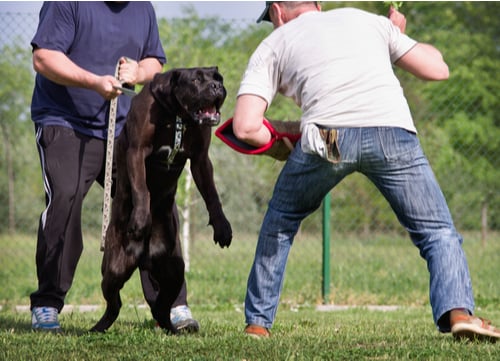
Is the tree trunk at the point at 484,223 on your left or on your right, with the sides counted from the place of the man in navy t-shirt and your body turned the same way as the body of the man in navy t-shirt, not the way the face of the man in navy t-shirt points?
on your left

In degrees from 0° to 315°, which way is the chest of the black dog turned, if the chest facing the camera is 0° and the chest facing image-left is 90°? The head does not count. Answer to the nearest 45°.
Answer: approximately 315°

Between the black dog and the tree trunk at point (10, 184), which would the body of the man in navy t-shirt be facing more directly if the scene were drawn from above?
the black dog

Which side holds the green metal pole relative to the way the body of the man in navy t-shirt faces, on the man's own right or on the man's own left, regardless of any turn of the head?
on the man's own left

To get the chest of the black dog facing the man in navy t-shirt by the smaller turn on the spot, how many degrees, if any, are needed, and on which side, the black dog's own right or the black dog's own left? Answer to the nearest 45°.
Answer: approximately 180°

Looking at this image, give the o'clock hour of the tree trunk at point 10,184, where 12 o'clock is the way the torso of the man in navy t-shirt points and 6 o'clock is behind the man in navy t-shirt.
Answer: The tree trunk is roughly at 7 o'clock from the man in navy t-shirt.

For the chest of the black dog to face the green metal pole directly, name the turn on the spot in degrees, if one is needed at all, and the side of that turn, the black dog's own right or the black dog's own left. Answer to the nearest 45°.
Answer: approximately 90° to the black dog's own left

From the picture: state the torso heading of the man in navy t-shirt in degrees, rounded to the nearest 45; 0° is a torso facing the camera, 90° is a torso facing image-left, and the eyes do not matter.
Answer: approximately 315°
